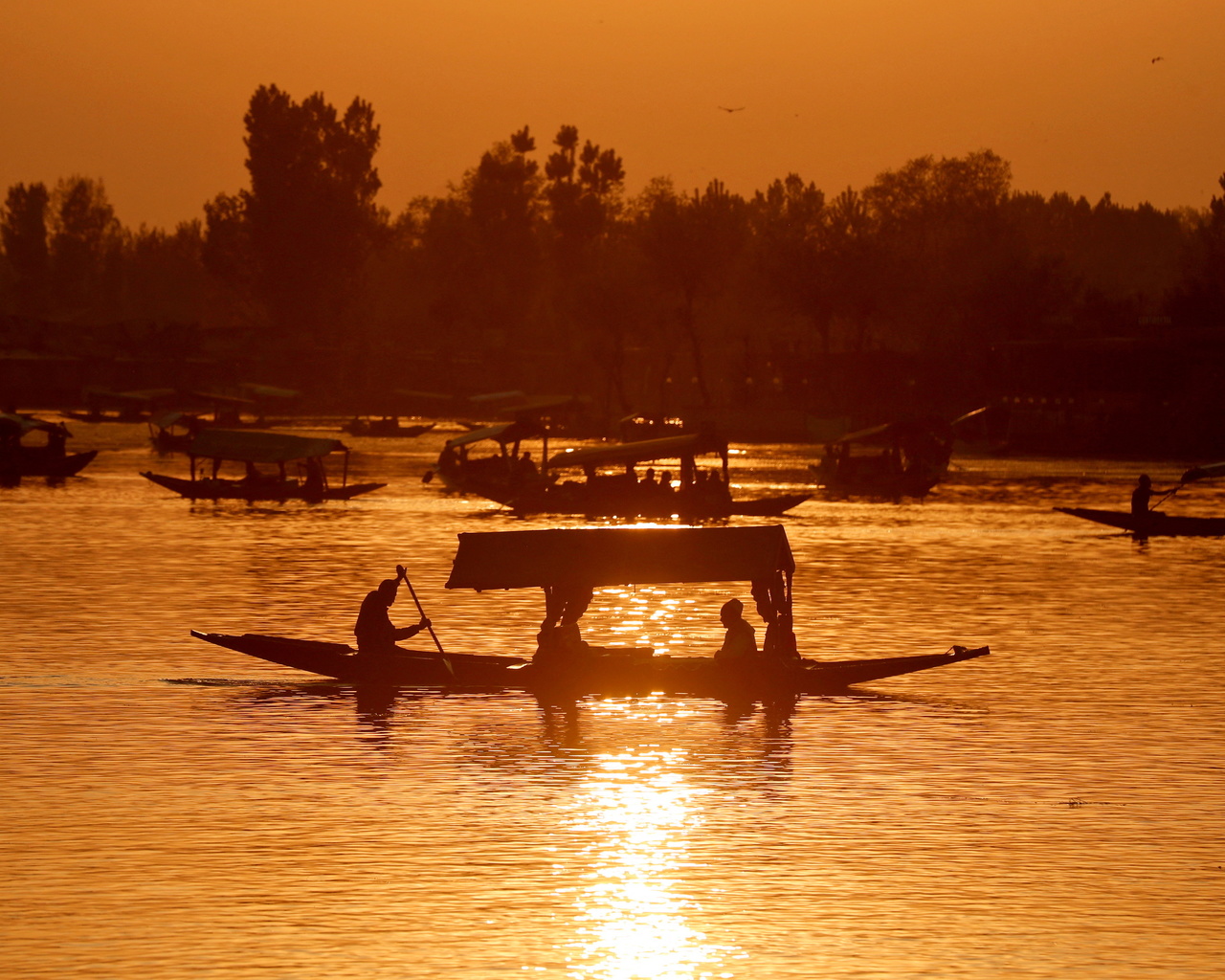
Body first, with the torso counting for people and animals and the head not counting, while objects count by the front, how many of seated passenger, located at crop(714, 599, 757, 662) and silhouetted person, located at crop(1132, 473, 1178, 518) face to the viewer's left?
1

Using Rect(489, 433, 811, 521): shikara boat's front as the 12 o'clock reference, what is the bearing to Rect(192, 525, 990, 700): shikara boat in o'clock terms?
Rect(192, 525, 990, 700): shikara boat is roughly at 3 o'clock from Rect(489, 433, 811, 521): shikara boat.

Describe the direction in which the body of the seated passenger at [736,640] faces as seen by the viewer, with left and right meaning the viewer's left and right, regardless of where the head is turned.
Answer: facing to the left of the viewer

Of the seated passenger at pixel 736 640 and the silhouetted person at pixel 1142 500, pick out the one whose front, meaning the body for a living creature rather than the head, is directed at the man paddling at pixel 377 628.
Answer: the seated passenger

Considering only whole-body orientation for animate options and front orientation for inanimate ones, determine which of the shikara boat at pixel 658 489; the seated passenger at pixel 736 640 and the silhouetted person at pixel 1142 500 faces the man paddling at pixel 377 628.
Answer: the seated passenger

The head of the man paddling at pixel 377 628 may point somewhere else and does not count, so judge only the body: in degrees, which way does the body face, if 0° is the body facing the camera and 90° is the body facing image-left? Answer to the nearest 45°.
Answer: approximately 270°

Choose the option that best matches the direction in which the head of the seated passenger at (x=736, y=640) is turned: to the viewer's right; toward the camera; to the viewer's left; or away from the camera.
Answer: to the viewer's left

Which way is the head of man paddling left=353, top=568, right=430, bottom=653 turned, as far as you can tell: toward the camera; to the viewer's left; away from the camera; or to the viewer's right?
to the viewer's right

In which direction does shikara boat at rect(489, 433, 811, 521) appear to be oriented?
to the viewer's right
